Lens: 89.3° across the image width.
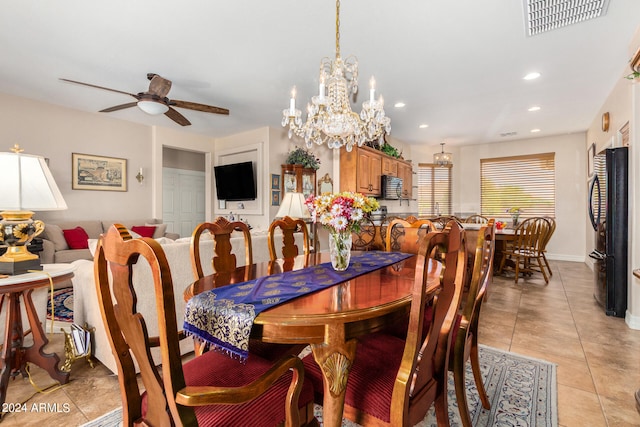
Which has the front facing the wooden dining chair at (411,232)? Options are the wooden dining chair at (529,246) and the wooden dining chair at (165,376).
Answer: the wooden dining chair at (165,376)

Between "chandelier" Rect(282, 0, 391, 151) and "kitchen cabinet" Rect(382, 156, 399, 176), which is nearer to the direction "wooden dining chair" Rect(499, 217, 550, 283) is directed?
the kitchen cabinet

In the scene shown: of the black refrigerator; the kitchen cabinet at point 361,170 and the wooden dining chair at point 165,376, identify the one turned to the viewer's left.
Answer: the black refrigerator

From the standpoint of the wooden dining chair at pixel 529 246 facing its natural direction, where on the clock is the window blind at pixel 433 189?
The window blind is roughly at 12 o'clock from the wooden dining chair.

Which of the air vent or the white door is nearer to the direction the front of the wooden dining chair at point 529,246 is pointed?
the white door

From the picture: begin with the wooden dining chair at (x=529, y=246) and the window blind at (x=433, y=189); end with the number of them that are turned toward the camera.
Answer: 1

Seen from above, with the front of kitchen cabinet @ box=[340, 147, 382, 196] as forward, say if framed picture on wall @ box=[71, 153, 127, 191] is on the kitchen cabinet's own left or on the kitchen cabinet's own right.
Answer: on the kitchen cabinet's own right

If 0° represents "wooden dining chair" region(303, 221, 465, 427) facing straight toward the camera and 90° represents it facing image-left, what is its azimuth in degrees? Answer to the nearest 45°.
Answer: approximately 135°

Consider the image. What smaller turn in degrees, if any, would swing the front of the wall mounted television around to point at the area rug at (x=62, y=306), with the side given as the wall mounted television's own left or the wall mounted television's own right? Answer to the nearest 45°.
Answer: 0° — it already faces it

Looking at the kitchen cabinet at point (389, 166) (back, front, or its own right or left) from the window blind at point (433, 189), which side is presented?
left
